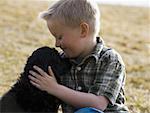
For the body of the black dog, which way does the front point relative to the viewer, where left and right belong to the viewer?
facing to the right of the viewer

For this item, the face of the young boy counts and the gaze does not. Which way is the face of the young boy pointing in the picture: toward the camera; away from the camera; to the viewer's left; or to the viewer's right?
to the viewer's left

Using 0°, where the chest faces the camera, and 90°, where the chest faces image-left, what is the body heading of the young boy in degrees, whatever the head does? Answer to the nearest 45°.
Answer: approximately 45°

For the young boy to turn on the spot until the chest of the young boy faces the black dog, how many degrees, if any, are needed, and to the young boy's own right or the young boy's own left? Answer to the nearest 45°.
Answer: approximately 45° to the young boy's own right

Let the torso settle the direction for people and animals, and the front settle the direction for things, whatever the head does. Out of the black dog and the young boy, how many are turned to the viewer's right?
1

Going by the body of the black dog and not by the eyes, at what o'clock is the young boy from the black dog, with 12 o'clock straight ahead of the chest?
The young boy is roughly at 12 o'clock from the black dog.
